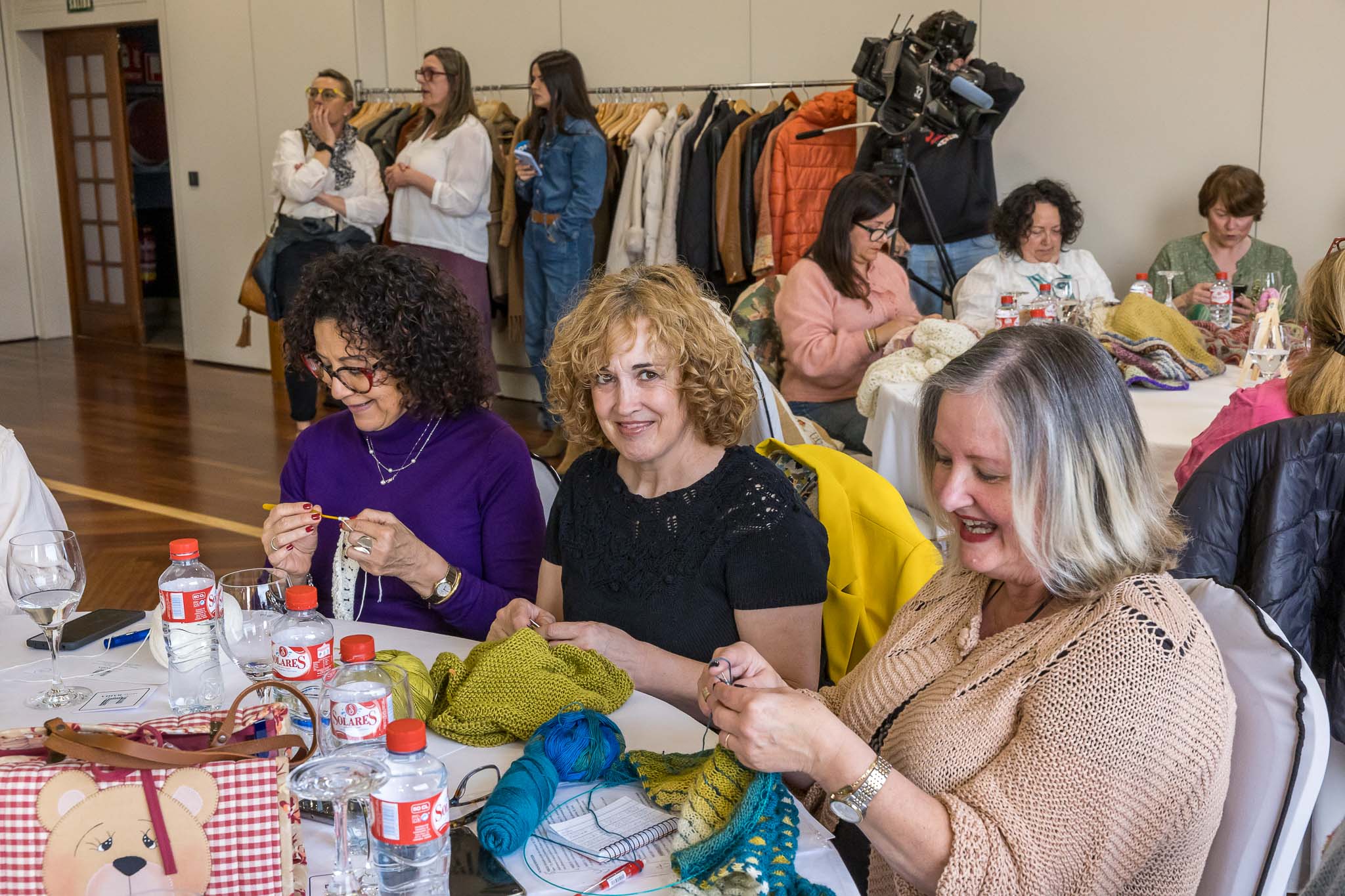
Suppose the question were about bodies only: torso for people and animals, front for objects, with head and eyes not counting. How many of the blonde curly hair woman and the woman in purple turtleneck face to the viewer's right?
0

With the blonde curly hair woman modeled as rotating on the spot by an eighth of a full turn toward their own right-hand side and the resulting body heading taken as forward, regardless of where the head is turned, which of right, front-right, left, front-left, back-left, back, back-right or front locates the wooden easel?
back-right

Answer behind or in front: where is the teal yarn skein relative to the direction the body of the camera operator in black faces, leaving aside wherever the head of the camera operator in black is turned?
in front

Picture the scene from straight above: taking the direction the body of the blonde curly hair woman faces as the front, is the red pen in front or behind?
in front

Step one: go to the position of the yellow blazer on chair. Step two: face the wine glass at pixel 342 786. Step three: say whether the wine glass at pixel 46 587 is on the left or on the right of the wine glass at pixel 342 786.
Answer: right

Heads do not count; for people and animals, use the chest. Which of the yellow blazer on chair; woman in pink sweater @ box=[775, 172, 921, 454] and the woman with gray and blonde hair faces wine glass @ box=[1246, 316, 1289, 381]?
the woman in pink sweater

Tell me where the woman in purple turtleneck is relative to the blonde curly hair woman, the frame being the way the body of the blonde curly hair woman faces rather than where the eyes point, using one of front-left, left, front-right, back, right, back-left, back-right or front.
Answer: right

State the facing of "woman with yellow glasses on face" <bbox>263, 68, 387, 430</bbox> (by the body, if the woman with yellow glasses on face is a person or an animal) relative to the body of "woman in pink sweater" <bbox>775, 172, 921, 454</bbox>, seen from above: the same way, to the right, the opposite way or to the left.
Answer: to the right

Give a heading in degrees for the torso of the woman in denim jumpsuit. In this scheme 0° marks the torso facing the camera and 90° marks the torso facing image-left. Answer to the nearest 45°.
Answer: approximately 45°

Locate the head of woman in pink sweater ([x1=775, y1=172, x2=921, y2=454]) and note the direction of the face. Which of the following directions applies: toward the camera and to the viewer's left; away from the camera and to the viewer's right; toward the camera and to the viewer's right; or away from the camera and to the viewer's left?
toward the camera and to the viewer's right

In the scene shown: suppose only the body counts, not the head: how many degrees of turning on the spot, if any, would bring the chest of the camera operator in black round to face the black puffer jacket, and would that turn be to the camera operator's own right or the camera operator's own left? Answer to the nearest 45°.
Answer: approximately 45° to the camera operator's own left

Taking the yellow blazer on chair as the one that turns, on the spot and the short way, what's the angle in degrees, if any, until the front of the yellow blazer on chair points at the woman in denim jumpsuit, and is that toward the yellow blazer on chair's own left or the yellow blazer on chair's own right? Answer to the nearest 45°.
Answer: approximately 135° to the yellow blazer on chair's own right

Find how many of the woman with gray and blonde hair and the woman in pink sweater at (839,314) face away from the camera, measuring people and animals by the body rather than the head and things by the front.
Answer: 0

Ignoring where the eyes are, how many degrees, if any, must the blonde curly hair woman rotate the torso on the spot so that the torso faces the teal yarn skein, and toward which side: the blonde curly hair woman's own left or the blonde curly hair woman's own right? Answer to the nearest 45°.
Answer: approximately 45° to the blonde curly hair woman's own left

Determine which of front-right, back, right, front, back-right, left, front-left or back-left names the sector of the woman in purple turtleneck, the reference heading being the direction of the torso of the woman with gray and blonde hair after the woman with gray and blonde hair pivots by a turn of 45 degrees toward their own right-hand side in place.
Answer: front-right

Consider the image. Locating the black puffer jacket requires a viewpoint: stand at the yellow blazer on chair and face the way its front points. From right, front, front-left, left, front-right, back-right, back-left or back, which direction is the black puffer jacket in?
back-left

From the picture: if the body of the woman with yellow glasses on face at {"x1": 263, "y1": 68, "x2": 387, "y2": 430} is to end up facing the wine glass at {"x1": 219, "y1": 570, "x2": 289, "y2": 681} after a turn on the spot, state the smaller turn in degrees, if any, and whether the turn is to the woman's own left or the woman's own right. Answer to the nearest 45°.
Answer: approximately 45° to the woman's own left

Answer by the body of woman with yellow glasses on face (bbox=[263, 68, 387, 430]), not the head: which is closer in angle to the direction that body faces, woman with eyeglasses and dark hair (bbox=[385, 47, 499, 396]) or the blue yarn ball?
the blue yarn ball
